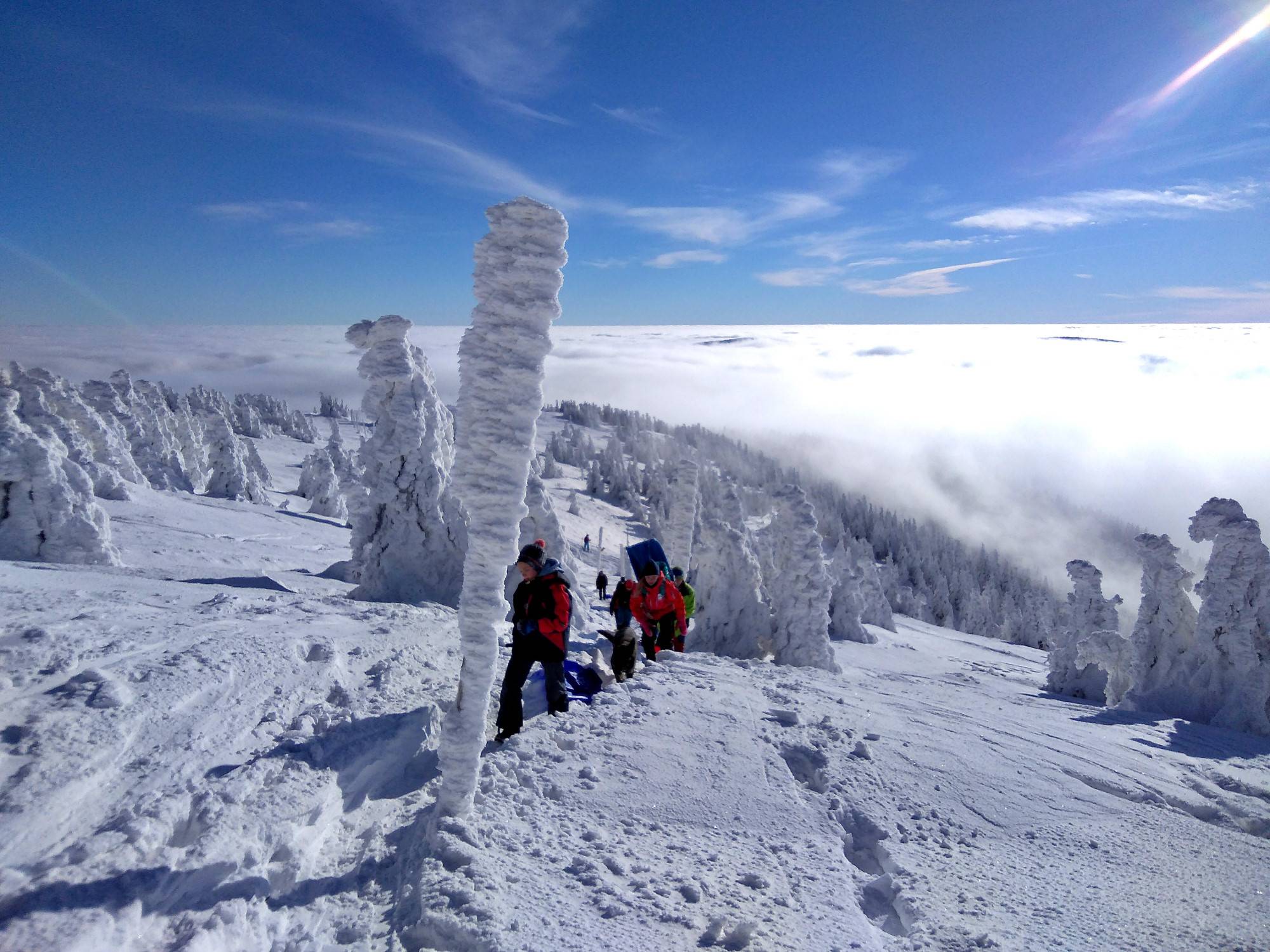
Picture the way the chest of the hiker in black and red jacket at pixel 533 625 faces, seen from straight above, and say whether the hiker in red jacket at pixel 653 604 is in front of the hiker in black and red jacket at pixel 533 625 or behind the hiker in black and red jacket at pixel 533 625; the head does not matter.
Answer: behind

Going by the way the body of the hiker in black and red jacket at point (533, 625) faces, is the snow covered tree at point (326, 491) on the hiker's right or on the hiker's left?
on the hiker's right

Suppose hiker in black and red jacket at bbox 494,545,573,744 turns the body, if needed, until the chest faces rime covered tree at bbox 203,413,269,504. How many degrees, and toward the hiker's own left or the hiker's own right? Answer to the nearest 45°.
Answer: approximately 90° to the hiker's own right

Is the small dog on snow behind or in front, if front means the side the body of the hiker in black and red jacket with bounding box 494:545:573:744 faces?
behind

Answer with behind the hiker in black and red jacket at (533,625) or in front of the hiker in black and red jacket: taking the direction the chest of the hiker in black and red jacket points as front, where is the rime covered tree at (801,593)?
behind

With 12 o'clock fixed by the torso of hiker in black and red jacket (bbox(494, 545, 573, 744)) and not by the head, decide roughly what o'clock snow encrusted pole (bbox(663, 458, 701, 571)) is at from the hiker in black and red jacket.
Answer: The snow encrusted pole is roughly at 5 o'clock from the hiker in black and red jacket.

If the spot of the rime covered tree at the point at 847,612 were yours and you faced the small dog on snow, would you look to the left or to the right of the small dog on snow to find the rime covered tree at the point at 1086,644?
left

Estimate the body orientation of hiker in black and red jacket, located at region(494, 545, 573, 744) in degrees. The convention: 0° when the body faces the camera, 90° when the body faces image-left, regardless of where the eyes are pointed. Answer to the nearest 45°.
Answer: approximately 45°
